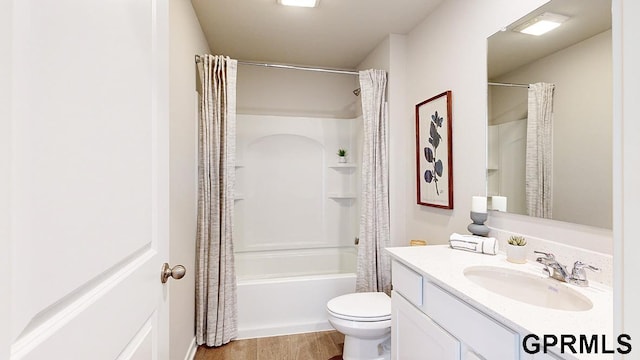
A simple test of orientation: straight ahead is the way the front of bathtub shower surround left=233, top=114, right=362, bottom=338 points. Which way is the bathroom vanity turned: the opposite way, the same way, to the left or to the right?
to the right

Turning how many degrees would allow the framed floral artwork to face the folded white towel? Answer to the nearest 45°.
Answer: approximately 45° to its left

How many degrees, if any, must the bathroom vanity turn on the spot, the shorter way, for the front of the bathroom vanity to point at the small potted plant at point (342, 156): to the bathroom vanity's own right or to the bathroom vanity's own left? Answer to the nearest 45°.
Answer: approximately 90° to the bathroom vanity's own right

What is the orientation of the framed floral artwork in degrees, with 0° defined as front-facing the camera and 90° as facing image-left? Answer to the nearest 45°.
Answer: approximately 45°

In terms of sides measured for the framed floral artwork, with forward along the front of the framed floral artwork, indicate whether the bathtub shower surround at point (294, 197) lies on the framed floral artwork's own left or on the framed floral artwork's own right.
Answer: on the framed floral artwork's own right

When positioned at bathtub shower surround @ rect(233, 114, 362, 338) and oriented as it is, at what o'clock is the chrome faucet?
The chrome faucet is roughly at 11 o'clock from the bathtub shower surround.

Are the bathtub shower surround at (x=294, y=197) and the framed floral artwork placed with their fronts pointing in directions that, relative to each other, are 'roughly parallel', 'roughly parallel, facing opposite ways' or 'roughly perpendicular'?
roughly perpendicular

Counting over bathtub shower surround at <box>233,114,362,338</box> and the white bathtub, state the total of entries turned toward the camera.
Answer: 2

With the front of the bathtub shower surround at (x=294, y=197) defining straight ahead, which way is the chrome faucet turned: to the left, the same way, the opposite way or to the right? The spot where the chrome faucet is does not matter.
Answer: to the right

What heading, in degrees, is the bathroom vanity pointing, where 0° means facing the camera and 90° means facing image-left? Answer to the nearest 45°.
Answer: approximately 45°

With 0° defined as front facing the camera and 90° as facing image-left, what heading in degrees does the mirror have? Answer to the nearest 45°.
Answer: approximately 45°

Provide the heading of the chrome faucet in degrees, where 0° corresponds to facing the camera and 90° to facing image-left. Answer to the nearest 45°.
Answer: approximately 45°

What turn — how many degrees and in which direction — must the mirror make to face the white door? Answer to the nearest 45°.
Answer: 0° — it already faces it
